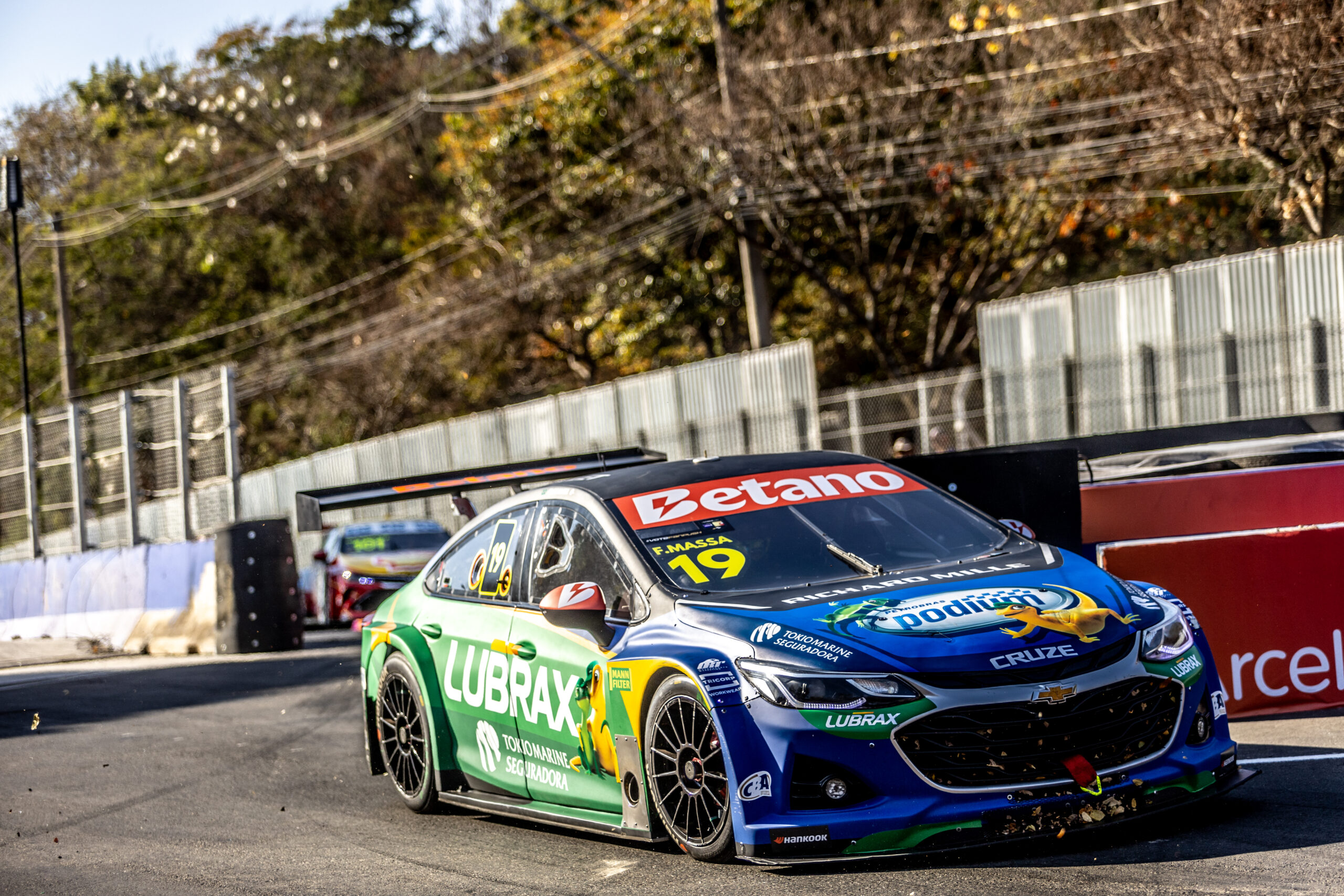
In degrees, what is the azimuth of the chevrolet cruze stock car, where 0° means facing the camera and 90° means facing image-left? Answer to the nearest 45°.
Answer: approximately 315°

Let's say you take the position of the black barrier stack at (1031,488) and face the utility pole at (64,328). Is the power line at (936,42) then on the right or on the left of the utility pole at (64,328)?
right

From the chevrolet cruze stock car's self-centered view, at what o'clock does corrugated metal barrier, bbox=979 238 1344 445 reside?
The corrugated metal barrier is roughly at 8 o'clock from the chevrolet cruze stock car.

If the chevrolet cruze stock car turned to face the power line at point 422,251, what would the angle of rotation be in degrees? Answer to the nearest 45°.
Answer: approximately 135° to its left

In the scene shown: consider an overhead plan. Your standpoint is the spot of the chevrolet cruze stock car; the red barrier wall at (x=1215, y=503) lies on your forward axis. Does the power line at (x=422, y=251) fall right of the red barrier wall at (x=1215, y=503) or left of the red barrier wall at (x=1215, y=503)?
left

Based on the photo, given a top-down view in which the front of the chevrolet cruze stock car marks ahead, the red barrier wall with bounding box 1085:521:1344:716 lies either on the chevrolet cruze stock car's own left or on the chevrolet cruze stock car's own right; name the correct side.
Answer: on the chevrolet cruze stock car's own left

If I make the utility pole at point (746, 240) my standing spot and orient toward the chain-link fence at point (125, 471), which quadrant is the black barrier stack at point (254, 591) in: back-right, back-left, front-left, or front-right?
front-left

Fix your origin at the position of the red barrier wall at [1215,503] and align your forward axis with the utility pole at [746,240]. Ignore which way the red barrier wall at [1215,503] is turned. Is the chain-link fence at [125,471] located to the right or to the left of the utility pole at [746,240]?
left

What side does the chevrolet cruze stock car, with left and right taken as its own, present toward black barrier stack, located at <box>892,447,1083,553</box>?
left

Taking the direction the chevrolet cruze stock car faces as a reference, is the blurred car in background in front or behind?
behind

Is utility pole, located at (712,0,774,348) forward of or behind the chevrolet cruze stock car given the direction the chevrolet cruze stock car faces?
behind

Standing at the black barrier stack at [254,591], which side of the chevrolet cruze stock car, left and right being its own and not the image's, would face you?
back

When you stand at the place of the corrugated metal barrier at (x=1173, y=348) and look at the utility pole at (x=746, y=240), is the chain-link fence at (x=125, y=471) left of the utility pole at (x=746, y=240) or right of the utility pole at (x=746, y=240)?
left

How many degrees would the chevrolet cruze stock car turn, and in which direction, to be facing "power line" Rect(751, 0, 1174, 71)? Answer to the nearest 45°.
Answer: approximately 135° to its left

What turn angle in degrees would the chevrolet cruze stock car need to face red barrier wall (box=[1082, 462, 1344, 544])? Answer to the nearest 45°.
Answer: approximately 90° to its left

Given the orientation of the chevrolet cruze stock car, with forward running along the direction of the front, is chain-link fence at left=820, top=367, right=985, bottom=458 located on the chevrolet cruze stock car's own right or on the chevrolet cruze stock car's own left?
on the chevrolet cruze stock car's own left
